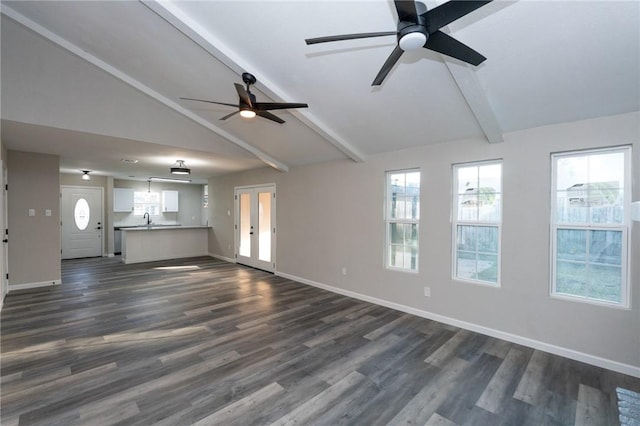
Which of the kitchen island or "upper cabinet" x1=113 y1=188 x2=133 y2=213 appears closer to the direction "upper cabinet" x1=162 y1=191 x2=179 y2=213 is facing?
the kitchen island

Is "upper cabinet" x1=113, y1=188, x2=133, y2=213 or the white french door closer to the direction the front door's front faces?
the white french door

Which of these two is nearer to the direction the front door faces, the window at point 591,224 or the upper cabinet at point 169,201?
the window

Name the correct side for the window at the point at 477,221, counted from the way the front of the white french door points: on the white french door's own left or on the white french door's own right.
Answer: on the white french door's own left

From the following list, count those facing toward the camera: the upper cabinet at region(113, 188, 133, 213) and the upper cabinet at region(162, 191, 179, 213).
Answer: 2

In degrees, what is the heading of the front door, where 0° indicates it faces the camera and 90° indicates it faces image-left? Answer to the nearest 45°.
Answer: approximately 0°

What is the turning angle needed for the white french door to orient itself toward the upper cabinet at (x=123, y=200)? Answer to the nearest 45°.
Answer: approximately 90° to its right

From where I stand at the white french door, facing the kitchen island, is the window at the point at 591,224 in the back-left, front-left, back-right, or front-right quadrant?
back-left

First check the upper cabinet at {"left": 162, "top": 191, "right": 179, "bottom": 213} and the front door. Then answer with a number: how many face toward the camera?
2

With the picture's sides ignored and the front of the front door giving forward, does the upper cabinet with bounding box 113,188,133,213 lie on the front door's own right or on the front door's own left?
on the front door's own left

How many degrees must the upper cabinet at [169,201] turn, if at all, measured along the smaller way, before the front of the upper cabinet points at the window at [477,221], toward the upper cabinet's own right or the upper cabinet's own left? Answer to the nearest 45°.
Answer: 0° — it already faces it
